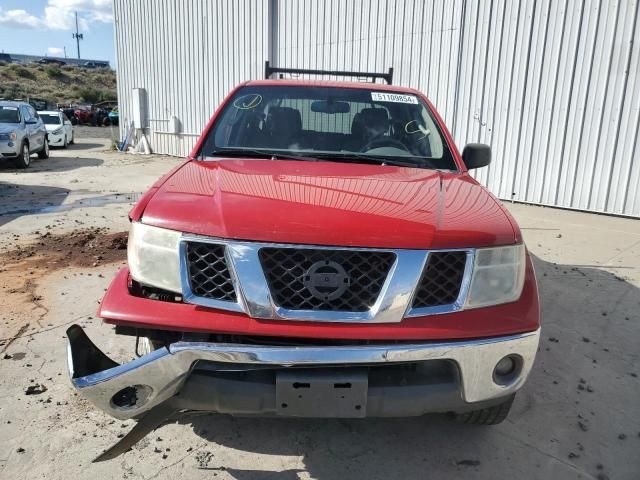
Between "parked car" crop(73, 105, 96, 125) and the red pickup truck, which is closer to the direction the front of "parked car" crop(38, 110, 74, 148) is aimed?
the red pickup truck

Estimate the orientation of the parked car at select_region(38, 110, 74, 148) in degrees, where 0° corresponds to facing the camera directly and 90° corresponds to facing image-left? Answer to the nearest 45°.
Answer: approximately 45°

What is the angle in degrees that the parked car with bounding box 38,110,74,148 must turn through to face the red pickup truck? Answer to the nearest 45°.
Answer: approximately 45° to its left

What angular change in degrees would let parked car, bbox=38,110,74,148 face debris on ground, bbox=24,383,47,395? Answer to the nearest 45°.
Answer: approximately 45° to its left

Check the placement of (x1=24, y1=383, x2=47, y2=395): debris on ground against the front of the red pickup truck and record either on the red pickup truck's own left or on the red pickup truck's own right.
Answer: on the red pickup truck's own right

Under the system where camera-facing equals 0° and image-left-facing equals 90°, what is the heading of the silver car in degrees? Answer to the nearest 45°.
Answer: approximately 45°

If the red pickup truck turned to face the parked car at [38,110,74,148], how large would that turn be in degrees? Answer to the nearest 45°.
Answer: approximately 135° to its right
